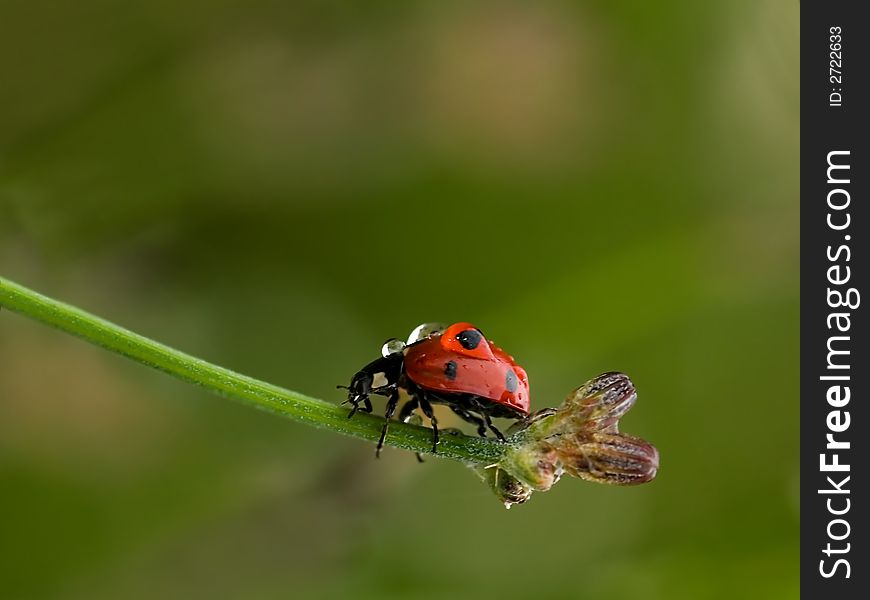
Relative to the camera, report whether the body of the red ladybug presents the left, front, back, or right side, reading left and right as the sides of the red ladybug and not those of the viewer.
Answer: left
